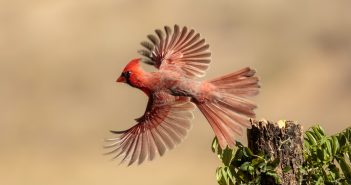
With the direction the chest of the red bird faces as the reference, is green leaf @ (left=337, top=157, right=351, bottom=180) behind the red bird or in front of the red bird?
behind

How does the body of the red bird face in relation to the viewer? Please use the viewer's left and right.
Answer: facing to the left of the viewer
